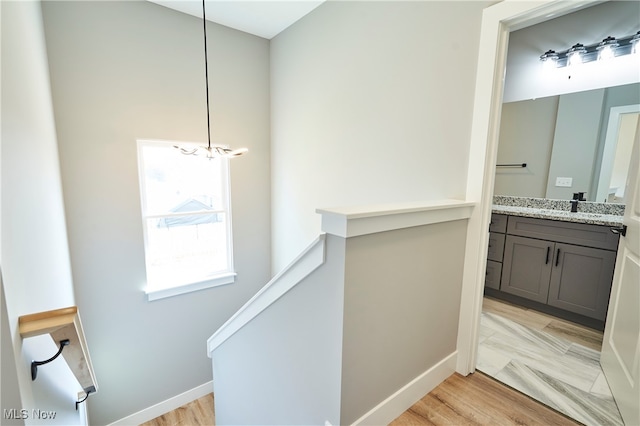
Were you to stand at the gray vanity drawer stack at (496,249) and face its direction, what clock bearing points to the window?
The window is roughly at 2 o'clock from the gray vanity drawer stack.

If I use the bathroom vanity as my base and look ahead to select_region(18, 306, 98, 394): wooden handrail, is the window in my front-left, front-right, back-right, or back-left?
front-right

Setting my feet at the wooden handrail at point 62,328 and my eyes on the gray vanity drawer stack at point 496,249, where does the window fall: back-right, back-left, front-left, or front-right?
front-left

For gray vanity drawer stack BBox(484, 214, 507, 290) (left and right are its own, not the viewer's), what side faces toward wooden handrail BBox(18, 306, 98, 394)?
front

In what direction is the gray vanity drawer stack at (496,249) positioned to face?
toward the camera
